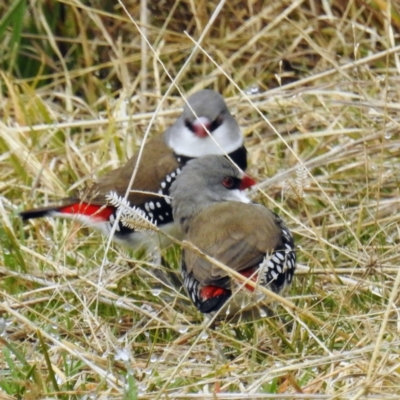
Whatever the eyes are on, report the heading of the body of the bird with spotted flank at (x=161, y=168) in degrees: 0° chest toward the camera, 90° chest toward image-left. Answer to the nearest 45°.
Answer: approximately 315°

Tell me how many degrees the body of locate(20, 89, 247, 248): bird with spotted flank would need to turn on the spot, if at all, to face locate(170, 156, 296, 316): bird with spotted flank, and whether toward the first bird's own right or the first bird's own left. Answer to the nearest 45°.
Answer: approximately 45° to the first bird's own right
